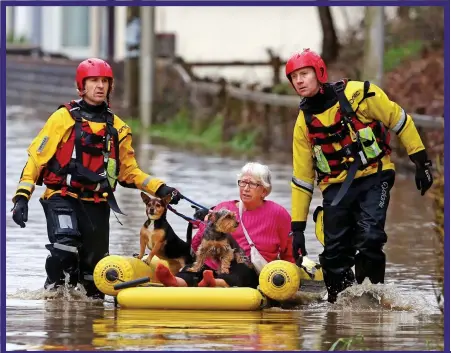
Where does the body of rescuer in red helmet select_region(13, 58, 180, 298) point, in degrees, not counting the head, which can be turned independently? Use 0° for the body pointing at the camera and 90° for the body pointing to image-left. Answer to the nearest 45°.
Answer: approximately 315°

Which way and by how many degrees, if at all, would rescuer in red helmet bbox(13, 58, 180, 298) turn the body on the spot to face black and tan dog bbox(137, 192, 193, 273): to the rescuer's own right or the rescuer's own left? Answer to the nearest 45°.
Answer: approximately 45° to the rescuer's own left

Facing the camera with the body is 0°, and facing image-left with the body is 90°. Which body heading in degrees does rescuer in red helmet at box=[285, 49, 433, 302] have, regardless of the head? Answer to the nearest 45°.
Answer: approximately 45°

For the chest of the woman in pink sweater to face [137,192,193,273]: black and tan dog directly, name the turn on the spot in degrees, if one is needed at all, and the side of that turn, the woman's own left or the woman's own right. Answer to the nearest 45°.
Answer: approximately 45° to the woman's own right

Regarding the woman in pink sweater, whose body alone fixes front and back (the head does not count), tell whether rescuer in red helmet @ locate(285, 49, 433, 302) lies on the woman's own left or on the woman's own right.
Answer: on the woman's own left

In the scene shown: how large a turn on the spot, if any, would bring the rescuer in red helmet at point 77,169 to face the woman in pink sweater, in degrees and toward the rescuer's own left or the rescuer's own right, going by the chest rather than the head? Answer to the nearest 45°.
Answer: approximately 45° to the rescuer's own left
